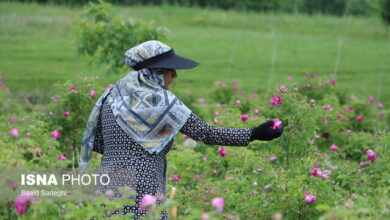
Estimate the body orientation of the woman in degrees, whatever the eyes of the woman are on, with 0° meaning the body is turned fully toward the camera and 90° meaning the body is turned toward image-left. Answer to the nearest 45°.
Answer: approximately 225°

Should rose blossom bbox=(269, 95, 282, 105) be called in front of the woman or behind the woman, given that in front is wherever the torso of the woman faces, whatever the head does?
in front

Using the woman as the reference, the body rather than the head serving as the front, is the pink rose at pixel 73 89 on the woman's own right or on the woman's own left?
on the woman's own left

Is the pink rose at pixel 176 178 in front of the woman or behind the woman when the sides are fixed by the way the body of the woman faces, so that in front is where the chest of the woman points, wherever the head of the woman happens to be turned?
in front

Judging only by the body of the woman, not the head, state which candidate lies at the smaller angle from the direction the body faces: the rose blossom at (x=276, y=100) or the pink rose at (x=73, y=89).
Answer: the rose blossom

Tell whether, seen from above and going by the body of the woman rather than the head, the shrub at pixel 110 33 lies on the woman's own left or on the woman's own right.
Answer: on the woman's own left

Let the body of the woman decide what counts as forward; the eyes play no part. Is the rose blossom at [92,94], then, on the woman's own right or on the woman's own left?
on the woman's own left
